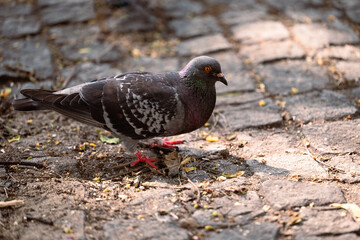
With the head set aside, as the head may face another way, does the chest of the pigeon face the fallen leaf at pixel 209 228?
no

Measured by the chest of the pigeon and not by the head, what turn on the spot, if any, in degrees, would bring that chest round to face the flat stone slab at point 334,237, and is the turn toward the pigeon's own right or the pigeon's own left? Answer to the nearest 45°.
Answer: approximately 45° to the pigeon's own right

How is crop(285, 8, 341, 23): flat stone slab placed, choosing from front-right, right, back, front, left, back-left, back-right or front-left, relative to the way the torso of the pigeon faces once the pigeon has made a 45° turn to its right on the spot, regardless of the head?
left

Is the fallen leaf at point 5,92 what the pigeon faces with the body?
no

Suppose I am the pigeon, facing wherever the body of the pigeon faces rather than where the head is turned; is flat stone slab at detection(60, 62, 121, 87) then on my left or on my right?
on my left

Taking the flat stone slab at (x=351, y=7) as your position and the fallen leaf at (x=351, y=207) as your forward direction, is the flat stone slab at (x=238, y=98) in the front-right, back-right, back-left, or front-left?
front-right

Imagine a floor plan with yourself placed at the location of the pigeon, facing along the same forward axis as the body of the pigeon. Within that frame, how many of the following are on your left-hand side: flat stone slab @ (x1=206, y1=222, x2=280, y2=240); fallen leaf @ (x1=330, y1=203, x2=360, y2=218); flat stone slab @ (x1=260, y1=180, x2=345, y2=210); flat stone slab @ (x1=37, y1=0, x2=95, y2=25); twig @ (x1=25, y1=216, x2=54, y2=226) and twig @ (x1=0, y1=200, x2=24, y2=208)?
1

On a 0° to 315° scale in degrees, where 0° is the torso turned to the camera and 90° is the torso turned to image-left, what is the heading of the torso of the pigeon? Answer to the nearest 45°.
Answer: approximately 270°

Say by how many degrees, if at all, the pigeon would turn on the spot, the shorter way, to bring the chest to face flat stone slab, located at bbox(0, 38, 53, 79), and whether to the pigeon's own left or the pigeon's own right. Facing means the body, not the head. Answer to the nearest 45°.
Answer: approximately 135° to the pigeon's own left

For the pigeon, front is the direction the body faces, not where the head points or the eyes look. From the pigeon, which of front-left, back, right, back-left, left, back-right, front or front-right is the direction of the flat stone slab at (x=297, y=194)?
front-right

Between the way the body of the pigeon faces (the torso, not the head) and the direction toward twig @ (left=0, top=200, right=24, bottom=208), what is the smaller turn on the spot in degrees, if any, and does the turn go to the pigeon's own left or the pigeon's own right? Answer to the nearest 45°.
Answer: approximately 135° to the pigeon's own right

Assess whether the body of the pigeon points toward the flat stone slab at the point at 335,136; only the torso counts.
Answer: yes

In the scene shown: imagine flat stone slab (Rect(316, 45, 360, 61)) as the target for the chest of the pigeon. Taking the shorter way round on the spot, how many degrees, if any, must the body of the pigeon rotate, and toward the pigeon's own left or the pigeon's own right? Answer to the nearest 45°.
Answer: approximately 45° to the pigeon's own left

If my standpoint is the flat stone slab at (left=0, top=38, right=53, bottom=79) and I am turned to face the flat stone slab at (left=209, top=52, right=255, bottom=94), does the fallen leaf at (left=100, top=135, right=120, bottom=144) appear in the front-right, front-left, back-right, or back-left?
front-right
